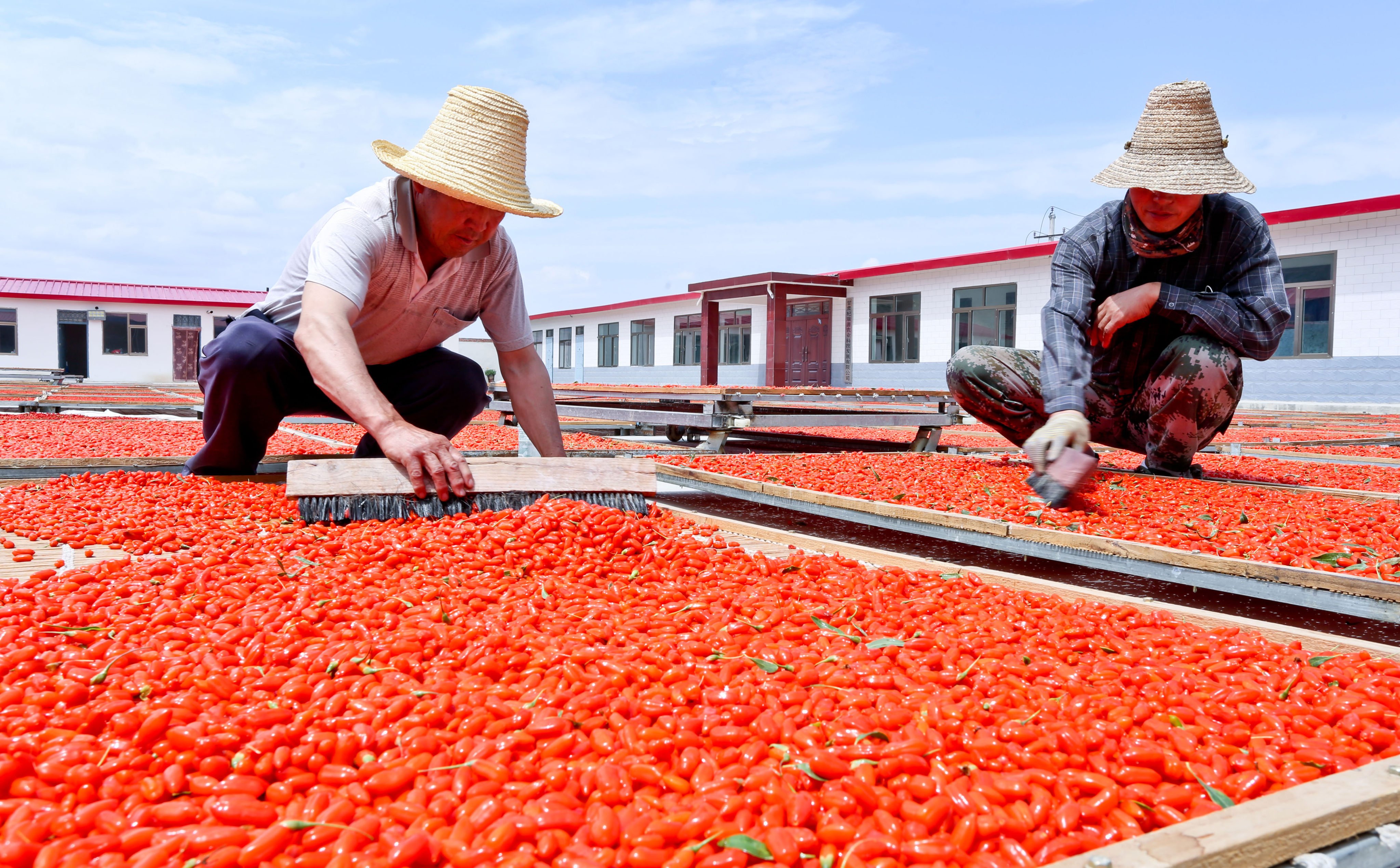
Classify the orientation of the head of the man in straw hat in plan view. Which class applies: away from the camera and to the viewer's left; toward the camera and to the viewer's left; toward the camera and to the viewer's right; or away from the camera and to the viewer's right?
toward the camera and to the viewer's right

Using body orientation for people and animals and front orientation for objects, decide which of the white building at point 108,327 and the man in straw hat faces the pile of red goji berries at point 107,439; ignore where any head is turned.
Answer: the white building

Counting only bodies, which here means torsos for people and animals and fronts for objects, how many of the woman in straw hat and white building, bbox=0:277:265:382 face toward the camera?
2

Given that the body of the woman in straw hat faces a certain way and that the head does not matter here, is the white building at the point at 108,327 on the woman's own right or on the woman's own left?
on the woman's own right

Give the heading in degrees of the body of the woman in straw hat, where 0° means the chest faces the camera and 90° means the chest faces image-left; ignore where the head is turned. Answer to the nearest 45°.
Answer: approximately 0°

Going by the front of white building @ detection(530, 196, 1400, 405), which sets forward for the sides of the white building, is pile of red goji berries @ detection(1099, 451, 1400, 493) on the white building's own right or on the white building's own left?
on the white building's own left

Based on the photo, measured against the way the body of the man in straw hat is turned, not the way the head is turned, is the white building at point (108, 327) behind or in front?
behind

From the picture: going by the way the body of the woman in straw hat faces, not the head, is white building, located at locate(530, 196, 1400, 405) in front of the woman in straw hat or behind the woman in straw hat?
behind

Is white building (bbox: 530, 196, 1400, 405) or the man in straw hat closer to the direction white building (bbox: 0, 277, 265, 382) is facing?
the man in straw hat
